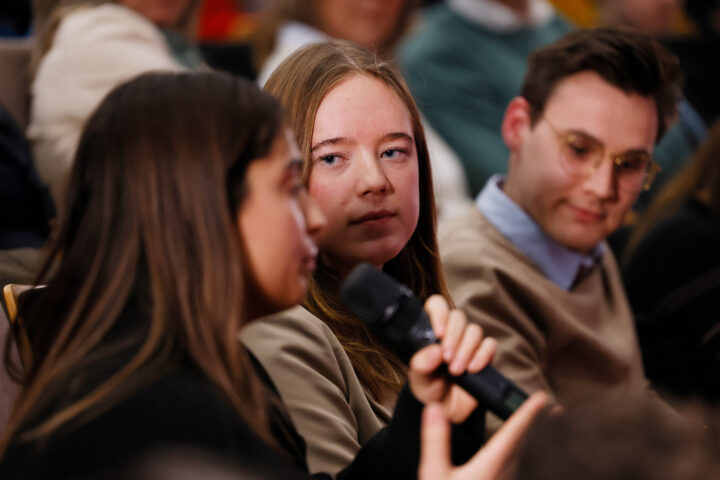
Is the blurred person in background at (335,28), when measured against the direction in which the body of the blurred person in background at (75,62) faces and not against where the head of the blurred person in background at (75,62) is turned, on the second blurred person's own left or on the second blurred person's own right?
on the second blurred person's own left

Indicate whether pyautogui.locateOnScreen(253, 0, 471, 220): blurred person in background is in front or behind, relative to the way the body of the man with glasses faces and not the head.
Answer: behind

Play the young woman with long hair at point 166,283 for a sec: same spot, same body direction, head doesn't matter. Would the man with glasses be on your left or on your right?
on your left

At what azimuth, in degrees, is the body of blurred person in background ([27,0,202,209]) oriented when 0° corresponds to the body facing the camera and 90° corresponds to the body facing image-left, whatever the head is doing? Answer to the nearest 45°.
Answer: approximately 315°

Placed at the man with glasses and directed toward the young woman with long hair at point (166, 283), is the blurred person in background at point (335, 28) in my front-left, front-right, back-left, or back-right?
back-right

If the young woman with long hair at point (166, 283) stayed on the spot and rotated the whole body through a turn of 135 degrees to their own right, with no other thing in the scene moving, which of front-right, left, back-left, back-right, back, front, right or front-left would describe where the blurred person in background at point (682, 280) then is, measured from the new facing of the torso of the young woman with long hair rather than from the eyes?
back

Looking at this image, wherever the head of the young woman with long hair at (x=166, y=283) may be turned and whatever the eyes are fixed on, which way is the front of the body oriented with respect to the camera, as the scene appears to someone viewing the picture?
to the viewer's right

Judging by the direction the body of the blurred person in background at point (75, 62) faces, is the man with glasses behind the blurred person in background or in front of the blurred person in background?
in front

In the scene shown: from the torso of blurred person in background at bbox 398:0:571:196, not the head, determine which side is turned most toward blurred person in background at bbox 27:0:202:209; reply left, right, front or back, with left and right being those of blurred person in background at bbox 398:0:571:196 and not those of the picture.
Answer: right

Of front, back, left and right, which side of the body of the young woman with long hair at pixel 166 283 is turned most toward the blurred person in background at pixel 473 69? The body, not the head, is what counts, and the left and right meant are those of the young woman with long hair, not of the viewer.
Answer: left

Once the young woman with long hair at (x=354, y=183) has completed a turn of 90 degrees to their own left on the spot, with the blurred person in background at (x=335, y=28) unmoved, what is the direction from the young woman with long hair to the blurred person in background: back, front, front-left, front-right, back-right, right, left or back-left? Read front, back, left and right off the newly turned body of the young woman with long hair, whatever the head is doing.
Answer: front-left
